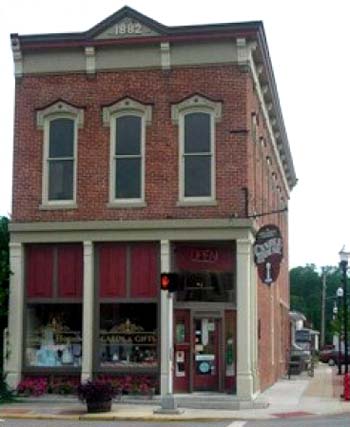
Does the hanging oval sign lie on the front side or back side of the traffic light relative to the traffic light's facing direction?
on the back side

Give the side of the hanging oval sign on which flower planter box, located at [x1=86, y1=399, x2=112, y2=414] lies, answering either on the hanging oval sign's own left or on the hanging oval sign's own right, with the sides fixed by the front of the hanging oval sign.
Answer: on the hanging oval sign's own right

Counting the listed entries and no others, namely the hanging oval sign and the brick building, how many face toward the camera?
2

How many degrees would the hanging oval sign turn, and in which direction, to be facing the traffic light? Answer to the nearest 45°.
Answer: approximately 45° to its right

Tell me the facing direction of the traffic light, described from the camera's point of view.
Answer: facing the viewer and to the left of the viewer

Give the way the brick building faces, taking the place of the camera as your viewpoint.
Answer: facing the viewer

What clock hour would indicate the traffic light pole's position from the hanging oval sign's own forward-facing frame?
The traffic light pole is roughly at 3 o'clock from the hanging oval sign.

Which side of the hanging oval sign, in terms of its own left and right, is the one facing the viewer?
front
